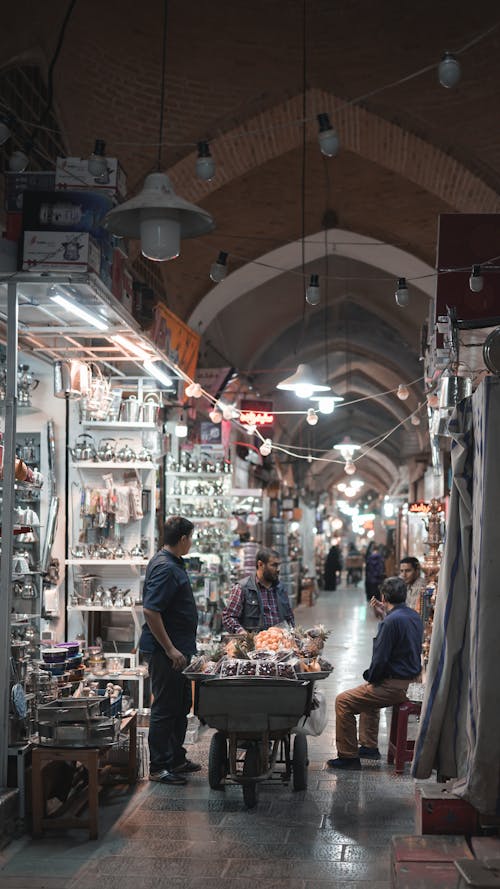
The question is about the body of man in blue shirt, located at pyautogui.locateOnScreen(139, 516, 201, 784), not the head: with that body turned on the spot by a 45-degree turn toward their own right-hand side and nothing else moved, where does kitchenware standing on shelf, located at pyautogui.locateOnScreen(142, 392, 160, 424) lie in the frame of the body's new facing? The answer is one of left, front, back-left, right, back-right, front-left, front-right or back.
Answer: back-left

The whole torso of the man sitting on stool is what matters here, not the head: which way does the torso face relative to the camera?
to the viewer's left

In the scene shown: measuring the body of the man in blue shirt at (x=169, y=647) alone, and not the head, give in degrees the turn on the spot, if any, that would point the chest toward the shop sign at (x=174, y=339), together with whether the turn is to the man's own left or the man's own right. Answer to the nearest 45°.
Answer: approximately 90° to the man's own left

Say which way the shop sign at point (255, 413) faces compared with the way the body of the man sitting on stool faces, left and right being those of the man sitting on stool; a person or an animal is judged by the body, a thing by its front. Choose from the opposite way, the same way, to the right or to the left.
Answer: to the left

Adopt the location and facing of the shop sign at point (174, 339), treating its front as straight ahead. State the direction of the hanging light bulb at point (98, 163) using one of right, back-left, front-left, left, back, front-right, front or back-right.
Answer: front-right

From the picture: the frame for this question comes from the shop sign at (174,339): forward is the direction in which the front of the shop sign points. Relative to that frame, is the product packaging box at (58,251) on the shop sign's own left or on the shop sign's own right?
on the shop sign's own right

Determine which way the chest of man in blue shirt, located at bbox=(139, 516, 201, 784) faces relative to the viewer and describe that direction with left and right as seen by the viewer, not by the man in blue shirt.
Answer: facing to the right of the viewer

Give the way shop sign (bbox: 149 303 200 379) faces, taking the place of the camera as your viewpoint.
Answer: facing the viewer and to the right of the viewer

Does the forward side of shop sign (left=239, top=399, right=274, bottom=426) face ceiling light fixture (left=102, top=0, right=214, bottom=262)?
yes

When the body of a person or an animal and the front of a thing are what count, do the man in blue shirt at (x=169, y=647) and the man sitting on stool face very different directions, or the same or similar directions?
very different directions

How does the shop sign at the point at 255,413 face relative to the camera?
toward the camera

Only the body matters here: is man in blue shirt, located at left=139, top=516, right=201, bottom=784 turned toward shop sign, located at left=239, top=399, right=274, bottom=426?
no

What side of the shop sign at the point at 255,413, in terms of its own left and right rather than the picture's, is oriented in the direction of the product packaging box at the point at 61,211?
front

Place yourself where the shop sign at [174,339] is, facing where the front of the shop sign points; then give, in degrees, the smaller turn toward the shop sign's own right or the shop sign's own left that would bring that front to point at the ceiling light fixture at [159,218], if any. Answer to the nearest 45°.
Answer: approximately 45° to the shop sign's own right

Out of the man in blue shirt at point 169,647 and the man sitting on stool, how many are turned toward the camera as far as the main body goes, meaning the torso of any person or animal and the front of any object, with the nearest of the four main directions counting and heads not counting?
0

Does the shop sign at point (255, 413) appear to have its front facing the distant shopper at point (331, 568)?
no

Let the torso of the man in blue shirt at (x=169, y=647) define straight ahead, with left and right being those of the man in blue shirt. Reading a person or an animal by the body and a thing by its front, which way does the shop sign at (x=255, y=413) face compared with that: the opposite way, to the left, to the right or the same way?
to the right

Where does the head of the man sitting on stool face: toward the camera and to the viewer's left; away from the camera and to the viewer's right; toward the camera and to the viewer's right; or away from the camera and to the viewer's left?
away from the camera and to the viewer's left
